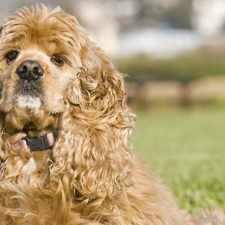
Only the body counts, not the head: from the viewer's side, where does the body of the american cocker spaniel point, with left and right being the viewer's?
facing the viewer and to the left of the viewer
